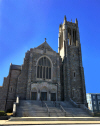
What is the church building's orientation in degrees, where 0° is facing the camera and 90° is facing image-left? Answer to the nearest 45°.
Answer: approximately 0°
